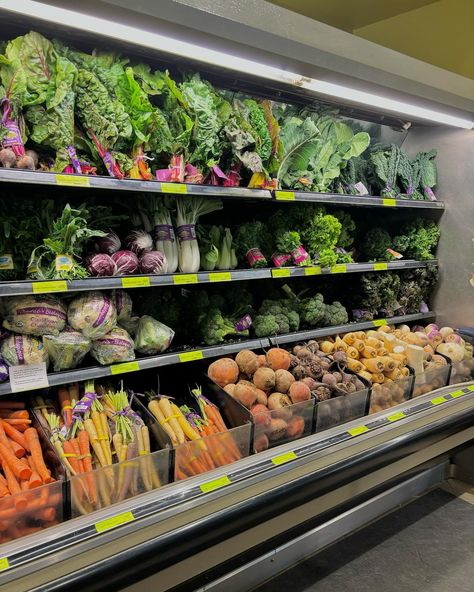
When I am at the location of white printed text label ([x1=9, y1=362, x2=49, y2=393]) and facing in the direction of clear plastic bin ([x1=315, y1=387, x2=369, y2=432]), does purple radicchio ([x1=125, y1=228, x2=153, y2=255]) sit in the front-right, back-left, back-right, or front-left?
front-left

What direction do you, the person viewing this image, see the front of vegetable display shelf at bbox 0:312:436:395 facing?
facing the viewer and to the right of the viewer

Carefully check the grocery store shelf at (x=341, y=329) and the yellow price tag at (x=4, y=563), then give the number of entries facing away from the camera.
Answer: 0

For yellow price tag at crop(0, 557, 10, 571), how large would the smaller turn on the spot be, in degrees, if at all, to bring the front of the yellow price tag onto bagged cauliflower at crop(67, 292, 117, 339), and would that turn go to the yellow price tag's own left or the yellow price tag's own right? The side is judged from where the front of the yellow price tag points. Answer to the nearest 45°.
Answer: approximately 90° to the yellow price tag's own left

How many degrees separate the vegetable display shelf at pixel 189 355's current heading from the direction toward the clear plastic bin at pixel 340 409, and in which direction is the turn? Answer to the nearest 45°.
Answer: approximately 45° to its left
